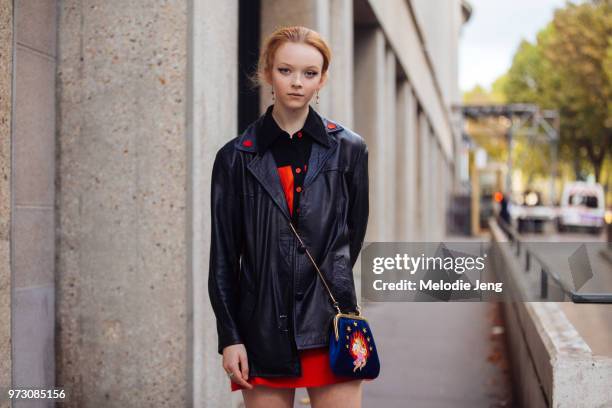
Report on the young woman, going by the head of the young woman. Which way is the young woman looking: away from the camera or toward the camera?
toward the camera

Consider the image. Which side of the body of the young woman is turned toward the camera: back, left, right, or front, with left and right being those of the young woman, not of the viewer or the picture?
front

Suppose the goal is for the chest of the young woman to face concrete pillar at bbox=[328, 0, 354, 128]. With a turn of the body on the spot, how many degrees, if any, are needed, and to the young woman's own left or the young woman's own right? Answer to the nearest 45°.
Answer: approximately 180°

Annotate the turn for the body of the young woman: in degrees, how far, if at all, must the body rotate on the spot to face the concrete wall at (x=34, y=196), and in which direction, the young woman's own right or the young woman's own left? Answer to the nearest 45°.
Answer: approximately 135° to the young woman's own right
